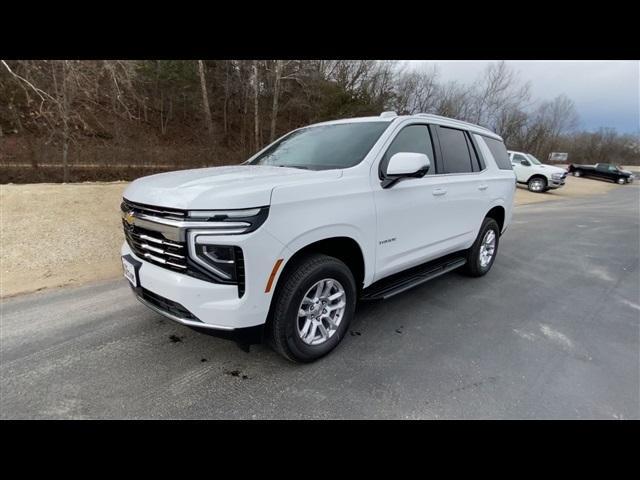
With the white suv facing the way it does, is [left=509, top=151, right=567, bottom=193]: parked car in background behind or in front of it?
behind

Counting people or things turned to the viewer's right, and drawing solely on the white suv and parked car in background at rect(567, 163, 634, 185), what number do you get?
1

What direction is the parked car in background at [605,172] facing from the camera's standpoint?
to the viewer's right

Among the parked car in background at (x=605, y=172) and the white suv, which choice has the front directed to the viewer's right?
the parked car in background

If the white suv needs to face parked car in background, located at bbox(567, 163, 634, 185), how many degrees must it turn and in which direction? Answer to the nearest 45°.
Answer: approximately 180°
